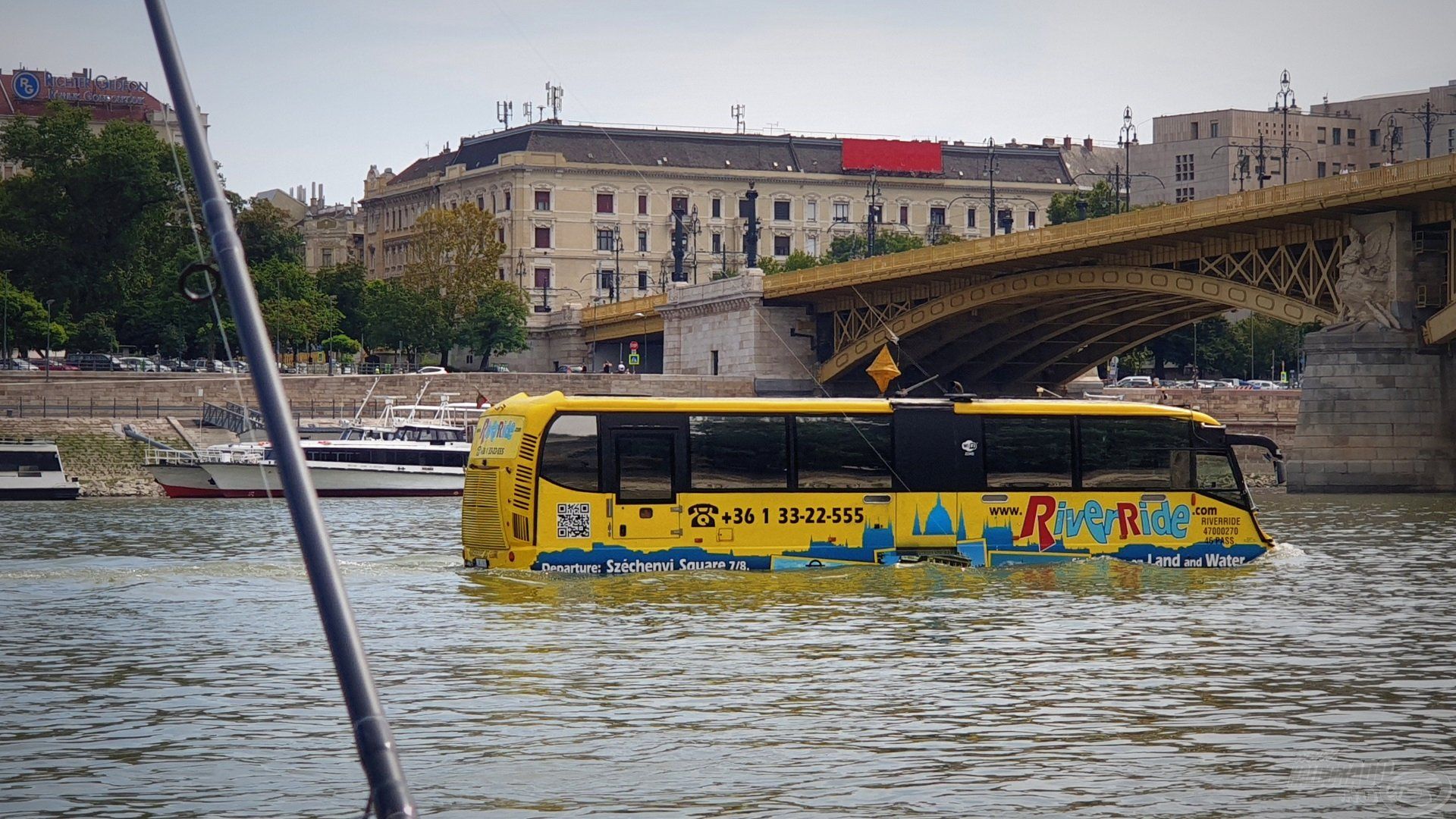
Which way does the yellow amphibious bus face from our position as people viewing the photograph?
facing to the right of the viewer

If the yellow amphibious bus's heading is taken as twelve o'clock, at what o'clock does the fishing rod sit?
The fishing rod is roughly at 3 o'clock from the yellow amphibious bus.
